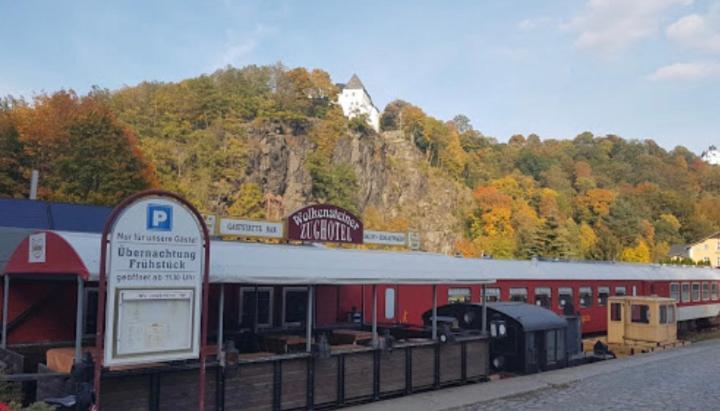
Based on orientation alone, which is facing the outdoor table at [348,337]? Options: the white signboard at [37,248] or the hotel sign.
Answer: the hotel sign

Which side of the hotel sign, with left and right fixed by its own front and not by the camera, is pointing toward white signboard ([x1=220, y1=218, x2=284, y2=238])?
right

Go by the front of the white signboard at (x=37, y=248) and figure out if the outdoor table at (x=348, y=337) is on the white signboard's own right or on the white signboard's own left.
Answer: on the white signboard's own left

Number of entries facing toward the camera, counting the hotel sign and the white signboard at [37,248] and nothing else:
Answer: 2

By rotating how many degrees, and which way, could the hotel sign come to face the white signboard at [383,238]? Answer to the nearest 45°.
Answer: approximately 135° to its left

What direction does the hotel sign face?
toward the camera

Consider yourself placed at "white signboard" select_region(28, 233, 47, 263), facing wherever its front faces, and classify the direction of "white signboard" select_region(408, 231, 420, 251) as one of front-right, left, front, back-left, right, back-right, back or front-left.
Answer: back-left

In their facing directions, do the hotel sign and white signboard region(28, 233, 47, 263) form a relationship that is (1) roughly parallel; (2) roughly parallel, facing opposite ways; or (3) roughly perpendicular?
roughly parallel

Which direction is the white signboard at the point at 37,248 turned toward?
toward the camera

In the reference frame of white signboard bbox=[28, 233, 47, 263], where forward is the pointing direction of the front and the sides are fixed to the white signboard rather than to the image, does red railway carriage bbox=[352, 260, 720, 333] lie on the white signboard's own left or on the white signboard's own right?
on the white signboard's own left

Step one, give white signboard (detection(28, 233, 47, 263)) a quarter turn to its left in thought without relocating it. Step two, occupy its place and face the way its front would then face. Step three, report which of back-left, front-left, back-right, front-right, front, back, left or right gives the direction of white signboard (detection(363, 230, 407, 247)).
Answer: front-left

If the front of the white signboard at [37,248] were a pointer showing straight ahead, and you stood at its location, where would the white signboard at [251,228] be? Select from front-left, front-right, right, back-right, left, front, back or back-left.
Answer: back-left

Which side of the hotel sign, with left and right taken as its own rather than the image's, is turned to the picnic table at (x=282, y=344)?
front

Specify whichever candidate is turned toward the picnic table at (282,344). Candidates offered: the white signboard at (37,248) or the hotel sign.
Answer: the hotel sign

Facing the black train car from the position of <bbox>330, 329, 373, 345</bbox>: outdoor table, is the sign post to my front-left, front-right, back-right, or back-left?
back-right
